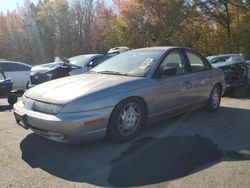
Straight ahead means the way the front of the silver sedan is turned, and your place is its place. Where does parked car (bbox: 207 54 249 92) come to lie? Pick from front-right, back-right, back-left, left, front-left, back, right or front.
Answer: back

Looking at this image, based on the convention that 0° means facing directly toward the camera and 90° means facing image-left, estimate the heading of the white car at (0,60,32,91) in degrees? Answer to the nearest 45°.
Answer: approximately 90°

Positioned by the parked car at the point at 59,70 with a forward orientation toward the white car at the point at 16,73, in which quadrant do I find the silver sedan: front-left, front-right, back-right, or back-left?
back-left

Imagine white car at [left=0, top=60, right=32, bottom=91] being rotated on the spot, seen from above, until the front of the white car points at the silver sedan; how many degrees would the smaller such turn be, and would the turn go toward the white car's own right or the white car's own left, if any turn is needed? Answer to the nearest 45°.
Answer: approximately 90° to the white car's own left

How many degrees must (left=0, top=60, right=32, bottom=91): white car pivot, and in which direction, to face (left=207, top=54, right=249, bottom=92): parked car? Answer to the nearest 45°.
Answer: approximately 135° to its left

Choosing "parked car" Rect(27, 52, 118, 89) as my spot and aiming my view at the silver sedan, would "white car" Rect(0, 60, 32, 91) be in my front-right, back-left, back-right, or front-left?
back-right
